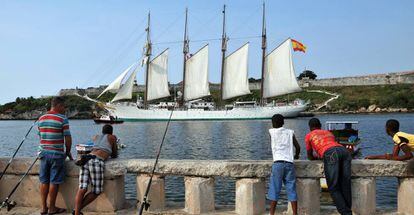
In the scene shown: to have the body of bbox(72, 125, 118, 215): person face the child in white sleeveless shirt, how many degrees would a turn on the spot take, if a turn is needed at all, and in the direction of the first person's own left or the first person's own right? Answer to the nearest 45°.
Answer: approximately 45° to the first person's own right

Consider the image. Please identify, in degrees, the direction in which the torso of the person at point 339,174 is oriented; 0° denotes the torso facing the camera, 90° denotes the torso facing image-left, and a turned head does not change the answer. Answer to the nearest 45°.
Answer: approximately 135°

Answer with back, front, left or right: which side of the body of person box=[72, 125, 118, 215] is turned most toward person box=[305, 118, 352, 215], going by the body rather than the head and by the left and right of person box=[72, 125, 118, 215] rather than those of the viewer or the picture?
right

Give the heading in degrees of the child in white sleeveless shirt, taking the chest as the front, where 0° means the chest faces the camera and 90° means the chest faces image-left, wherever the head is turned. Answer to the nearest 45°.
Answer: approximately 180°

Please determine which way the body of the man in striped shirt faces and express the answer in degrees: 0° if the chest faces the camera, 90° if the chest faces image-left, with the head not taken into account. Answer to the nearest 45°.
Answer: approximately 225°

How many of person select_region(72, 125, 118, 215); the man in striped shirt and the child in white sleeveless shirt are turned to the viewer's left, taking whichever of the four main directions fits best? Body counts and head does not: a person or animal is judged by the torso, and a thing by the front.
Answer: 0

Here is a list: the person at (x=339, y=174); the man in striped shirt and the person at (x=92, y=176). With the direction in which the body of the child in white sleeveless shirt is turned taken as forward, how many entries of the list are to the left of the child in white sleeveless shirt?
2

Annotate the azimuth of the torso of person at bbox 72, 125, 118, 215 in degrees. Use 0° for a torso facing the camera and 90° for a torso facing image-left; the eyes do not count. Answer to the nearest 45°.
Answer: approximately 225°
